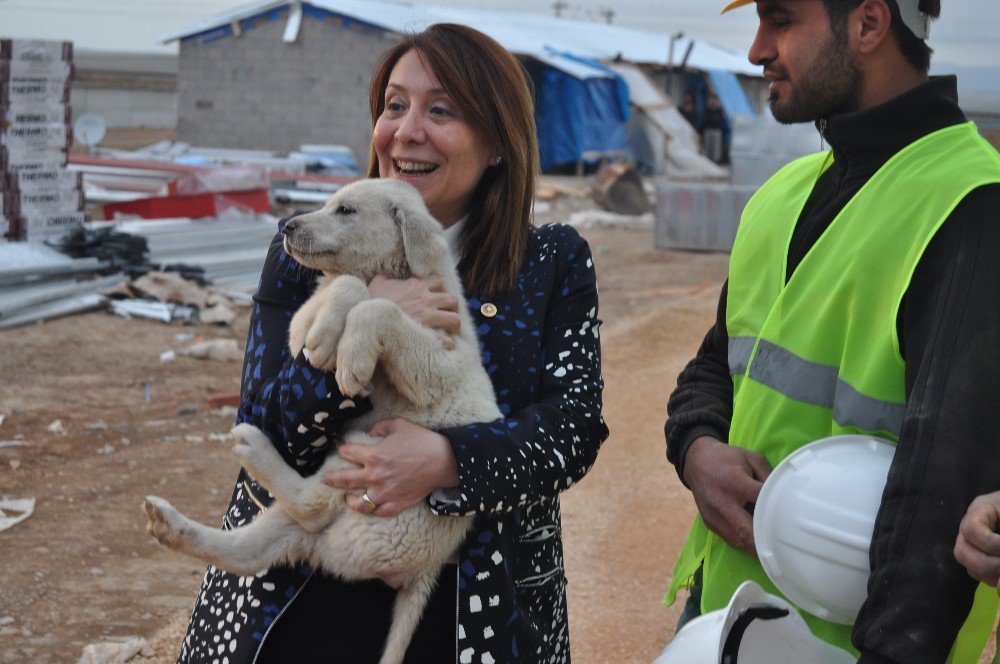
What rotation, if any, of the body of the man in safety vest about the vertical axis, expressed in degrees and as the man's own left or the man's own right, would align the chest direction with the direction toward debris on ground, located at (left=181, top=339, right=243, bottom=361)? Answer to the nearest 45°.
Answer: approximately 90° to the man's own right

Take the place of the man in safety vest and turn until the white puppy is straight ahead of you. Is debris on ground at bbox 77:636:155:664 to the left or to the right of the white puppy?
right

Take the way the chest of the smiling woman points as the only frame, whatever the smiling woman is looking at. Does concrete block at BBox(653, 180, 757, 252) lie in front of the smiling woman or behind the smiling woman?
behind

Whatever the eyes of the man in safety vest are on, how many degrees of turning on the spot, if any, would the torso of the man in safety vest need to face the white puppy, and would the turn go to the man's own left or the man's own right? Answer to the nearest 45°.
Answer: approximately 45° to the man's own right

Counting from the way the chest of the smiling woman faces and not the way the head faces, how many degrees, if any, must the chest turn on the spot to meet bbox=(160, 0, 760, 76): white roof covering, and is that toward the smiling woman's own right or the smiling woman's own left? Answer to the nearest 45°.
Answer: approximately 135° to the smiling woman's own right

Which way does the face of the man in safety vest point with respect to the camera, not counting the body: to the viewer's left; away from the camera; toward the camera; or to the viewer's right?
to the viewer's left

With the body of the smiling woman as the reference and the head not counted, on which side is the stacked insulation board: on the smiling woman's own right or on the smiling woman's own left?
on the smiling woman's own right

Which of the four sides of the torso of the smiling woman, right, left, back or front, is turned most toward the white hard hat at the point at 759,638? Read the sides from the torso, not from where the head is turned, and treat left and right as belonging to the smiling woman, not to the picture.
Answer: left

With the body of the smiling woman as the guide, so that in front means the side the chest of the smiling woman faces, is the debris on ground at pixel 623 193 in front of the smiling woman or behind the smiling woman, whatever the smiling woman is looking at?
behind

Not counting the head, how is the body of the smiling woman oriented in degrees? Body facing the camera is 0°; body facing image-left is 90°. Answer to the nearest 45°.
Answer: approximately 45°

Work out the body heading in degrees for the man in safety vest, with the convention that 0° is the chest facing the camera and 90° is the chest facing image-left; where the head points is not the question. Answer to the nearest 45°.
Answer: approximately 45°

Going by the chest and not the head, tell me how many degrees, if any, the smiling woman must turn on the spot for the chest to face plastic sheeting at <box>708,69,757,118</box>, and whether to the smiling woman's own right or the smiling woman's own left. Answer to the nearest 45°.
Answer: approximately 135° to the smiling woman's own right
